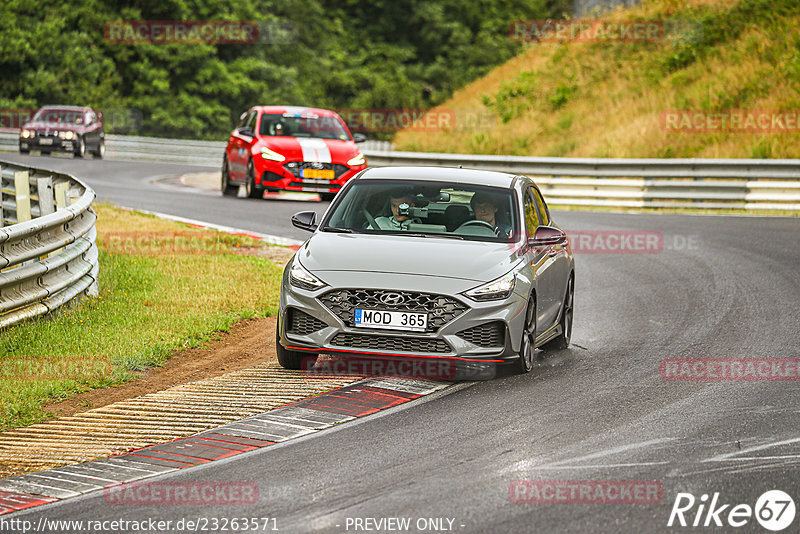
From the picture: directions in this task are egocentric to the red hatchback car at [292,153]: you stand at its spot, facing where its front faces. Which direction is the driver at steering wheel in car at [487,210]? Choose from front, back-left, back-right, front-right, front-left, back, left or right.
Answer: front-right

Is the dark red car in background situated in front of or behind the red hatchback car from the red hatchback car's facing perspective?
behind

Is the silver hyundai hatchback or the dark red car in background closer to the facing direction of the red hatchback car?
the silver hyundai hatchback

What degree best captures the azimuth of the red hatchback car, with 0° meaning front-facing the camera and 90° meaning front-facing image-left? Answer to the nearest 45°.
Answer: approximately 315°

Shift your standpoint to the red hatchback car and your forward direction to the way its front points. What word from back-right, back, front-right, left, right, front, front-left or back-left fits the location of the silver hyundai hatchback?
front-right

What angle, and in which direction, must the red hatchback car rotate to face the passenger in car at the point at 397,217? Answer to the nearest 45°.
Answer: approximately 45° to its right

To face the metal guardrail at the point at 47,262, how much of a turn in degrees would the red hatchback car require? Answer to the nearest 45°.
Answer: approximately 45° to its right
